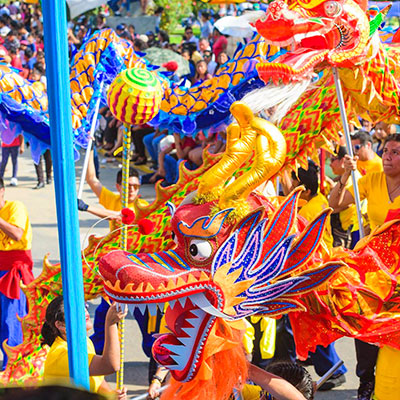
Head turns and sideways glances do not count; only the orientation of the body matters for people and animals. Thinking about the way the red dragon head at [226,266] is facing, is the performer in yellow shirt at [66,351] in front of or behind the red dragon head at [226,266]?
in front

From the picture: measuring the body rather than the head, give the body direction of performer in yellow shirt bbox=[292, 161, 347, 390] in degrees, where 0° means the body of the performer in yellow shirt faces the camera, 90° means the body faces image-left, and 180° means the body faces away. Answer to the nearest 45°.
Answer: approximately 90°

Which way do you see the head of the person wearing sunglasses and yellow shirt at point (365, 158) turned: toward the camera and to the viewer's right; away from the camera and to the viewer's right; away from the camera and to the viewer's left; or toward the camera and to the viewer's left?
toward the camera and to the viewer's left

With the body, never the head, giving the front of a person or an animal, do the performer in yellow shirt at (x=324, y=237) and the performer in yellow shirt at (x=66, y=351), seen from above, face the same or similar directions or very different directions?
very different directions

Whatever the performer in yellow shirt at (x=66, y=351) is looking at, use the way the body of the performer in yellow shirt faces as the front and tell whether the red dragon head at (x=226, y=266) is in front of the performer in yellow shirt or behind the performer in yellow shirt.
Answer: in front

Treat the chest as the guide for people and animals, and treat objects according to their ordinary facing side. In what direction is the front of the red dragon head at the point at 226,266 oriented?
to the viewer's left

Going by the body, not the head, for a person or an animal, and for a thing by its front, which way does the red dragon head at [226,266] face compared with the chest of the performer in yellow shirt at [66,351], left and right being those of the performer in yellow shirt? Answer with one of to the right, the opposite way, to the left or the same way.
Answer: the opposite way

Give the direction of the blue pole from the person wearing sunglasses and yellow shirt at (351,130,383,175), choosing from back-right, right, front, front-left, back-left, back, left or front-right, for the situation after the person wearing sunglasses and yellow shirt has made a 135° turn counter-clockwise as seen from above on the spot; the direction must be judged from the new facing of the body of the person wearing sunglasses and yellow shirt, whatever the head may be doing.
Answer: right

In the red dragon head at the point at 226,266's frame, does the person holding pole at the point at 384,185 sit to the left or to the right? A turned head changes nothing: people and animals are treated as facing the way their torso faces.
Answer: on its right

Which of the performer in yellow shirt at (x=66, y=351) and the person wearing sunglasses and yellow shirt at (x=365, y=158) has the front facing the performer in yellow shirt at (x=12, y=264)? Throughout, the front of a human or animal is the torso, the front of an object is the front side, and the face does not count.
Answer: the person wearing sunglasses and yellow shirt

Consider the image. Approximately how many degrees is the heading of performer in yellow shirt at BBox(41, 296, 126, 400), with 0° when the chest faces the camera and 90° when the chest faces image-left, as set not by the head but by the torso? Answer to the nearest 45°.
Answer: approximately 270°

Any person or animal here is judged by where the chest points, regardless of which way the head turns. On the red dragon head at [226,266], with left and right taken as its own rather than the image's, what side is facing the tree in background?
right
